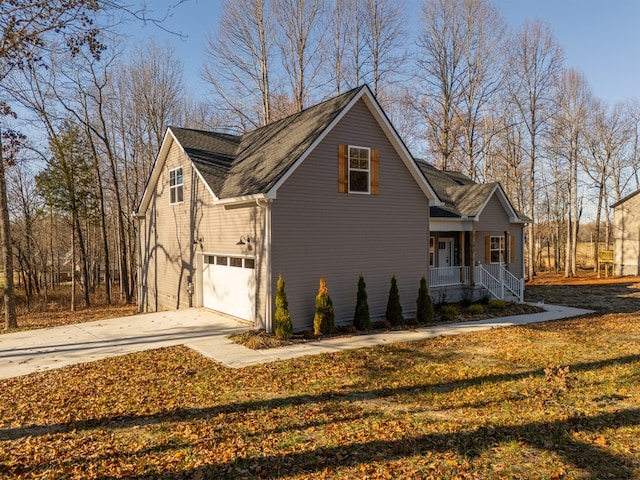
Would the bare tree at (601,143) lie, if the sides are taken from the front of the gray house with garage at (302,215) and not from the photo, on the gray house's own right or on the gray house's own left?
on the gray house's own left

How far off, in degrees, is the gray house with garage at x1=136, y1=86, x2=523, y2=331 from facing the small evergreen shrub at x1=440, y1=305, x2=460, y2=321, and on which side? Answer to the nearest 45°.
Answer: approximately 45° to its left

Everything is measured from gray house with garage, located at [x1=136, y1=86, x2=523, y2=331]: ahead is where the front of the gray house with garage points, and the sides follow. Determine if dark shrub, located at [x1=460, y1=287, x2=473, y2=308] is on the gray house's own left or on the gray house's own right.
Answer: on the gray house's own left

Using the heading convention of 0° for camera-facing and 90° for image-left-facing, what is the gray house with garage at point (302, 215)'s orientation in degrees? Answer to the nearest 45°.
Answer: approximately 315°
